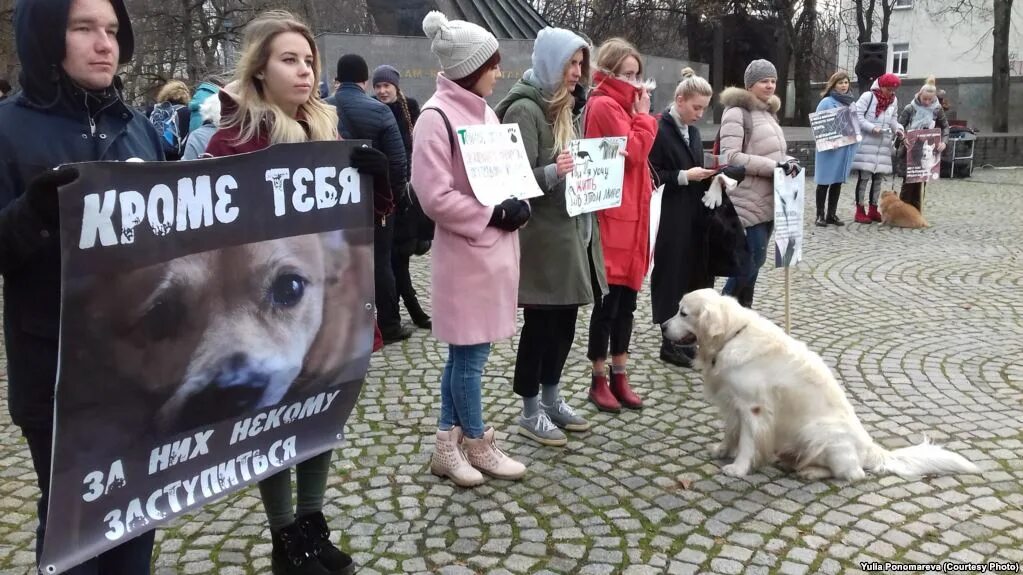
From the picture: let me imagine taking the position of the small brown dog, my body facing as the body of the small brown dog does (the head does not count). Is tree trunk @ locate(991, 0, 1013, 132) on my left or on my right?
on my right

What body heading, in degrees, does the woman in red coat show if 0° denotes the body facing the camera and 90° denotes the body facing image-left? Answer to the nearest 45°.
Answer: approximately 315°

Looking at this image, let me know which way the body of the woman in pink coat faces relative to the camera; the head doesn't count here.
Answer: to the viewer's right

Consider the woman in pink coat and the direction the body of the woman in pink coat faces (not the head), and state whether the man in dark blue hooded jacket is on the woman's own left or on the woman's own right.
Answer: on the woman's own right

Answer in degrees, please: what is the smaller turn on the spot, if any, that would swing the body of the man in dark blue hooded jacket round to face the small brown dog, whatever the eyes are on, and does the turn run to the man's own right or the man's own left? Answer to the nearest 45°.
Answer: approximately 90° to the man's own left

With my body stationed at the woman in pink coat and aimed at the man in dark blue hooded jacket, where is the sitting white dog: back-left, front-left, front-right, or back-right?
back-left

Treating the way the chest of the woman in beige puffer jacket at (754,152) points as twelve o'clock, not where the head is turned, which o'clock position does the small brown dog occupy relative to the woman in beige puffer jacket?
The small brown dog is roughly at 8 o'clock from the woman in beige puffer jacket.

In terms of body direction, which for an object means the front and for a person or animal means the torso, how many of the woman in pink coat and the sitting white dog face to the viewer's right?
1
